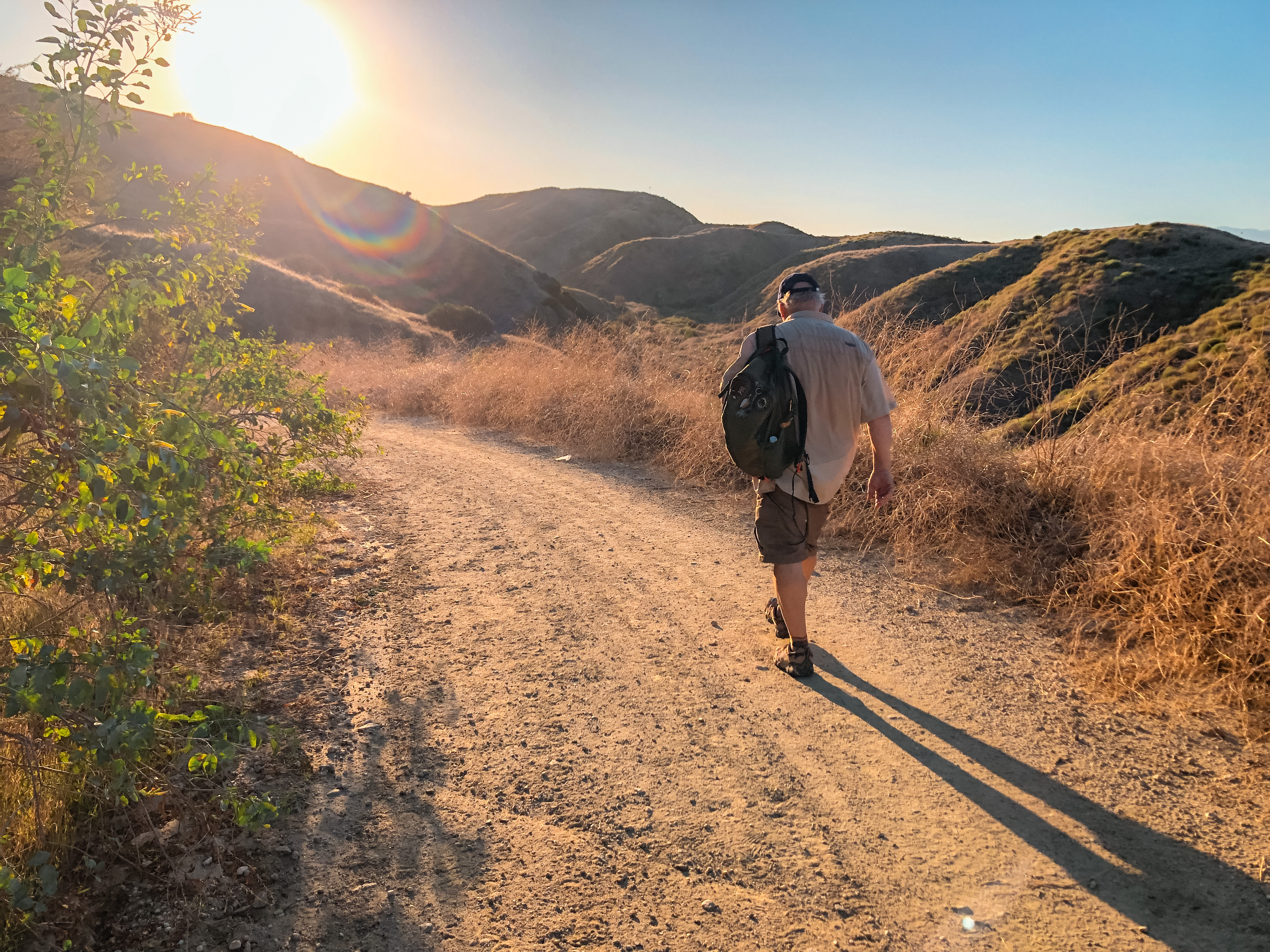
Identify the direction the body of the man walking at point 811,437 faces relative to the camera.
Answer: away from the camera

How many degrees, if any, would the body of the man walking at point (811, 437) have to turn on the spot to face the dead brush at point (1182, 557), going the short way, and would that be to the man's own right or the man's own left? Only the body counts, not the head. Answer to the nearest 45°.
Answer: approximately 90° to the man's own right

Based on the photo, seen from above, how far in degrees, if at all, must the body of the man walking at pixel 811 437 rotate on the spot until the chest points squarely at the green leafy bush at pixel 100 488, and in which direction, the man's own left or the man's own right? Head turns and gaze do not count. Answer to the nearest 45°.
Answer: approximately 135° to the man's own left

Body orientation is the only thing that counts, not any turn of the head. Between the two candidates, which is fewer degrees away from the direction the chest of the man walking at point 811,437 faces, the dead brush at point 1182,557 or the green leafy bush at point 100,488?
the dead brush
